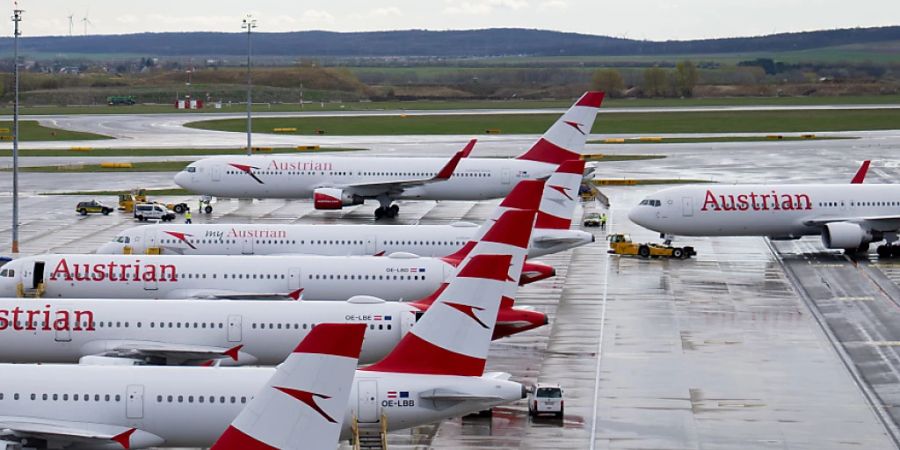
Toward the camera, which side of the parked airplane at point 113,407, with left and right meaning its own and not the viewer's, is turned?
left

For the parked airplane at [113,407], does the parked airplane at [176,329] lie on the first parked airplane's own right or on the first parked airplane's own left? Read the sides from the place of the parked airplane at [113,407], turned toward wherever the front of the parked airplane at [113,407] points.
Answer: on the first parked airplane's own right

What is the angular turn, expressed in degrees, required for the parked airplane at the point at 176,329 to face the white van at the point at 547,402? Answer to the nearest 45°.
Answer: approximately 180°

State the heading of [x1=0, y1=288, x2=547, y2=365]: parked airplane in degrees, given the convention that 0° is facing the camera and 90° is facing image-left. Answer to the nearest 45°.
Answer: approximately 90°

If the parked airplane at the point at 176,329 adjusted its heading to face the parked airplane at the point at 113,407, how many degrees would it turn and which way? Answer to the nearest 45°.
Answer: approximately 90° to its left

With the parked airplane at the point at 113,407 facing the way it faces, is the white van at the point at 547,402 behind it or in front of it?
behind

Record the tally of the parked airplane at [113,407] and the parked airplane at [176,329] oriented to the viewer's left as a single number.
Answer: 2
